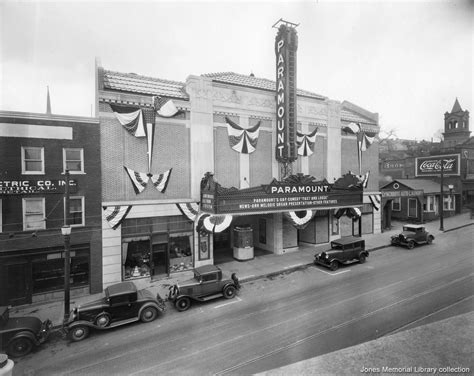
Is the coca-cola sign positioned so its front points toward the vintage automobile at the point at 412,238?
yes

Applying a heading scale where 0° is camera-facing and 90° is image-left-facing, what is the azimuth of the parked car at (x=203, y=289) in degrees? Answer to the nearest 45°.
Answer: approximately 45°

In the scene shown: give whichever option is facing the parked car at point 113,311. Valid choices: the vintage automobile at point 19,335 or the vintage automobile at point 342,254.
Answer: the vintage automobile at point 342,254

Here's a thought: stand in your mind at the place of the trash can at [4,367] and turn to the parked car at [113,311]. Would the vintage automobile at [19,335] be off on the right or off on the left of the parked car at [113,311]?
left

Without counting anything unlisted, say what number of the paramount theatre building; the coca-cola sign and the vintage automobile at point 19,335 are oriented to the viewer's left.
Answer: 1

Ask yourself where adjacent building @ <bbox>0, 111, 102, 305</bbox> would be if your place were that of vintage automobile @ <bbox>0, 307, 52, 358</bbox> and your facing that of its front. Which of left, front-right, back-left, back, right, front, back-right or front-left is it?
right

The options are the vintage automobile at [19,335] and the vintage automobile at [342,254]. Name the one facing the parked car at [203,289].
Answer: the vintage automobile at [342,254]

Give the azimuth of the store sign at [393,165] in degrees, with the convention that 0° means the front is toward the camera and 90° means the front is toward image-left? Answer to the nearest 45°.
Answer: approximately 0°

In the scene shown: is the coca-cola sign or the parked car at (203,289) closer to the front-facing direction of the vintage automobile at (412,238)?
the parked car
